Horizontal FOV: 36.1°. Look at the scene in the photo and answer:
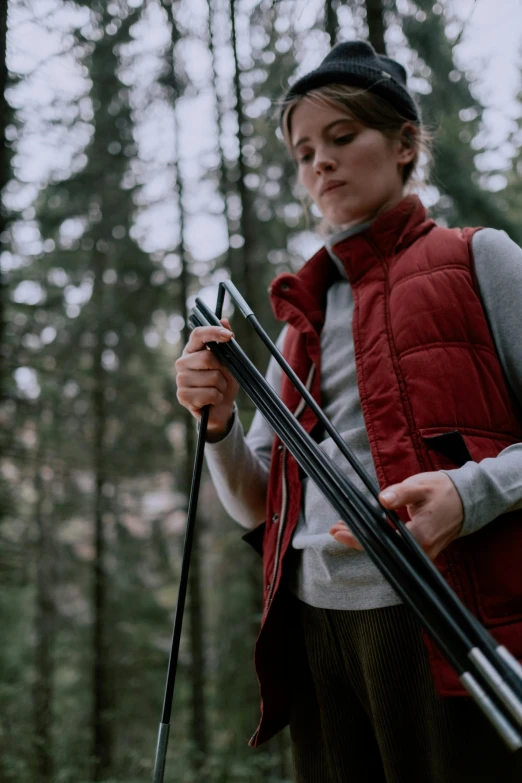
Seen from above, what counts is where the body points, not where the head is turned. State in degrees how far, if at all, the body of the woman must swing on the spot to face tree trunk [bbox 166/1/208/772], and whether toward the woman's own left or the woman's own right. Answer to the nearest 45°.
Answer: approximately 135° to the woman's own right

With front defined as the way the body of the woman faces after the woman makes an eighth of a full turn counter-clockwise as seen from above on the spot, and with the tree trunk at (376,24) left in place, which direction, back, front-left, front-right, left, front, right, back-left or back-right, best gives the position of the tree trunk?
back

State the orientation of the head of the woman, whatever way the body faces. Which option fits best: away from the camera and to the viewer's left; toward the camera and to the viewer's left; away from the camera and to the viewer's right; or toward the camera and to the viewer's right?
toward the camera and to the viewer's left

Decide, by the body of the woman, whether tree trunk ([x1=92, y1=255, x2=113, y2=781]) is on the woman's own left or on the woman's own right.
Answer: on the woman's own right

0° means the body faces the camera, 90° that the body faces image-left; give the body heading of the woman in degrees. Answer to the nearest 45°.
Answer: approximately 45°

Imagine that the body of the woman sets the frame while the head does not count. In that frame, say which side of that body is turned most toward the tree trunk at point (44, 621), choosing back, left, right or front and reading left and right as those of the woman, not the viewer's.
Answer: right
